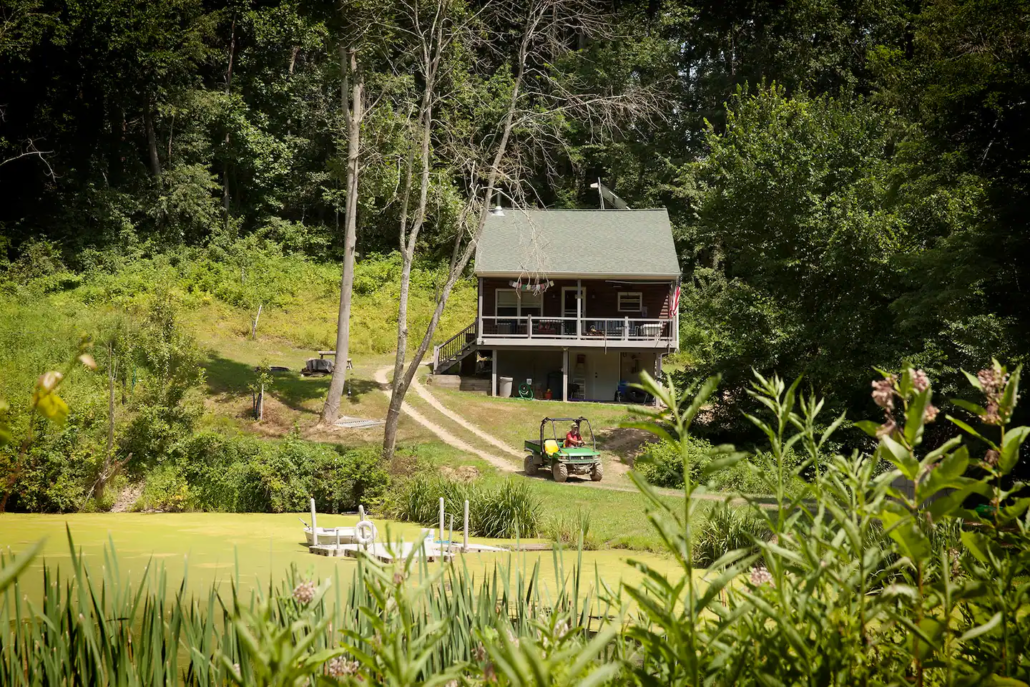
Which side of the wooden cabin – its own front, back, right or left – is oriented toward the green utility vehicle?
front

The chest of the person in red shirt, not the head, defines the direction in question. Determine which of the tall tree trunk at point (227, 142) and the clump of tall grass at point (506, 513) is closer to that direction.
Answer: the clump of tall grass

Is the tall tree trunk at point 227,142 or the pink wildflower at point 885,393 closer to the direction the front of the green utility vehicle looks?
the pink wildflower

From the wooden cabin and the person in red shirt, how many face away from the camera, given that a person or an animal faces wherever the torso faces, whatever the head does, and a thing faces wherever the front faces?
0

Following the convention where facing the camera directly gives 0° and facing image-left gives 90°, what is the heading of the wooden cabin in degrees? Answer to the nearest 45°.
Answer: approximately 0°

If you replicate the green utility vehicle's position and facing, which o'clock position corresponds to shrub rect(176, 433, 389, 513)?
The shrub is roughly at 4 o'clock from the green utility vehicle.

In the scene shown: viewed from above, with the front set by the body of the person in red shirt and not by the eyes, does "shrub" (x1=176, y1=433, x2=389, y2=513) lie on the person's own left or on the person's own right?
on the person's own right

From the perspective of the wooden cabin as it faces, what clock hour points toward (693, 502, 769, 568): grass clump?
The grass clump is roughly at 12 o'clock from the wooden cabin.

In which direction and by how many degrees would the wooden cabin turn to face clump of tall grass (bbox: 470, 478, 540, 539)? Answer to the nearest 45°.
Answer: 0° — it already faces it

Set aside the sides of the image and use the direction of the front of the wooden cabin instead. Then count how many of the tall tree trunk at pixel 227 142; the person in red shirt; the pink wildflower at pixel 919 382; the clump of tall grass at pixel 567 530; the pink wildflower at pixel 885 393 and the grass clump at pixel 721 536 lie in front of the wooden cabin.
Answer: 5

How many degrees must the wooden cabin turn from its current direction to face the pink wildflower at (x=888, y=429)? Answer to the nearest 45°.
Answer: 0° — it already faces it

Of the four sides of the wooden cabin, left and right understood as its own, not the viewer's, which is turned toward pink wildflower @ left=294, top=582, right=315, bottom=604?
front

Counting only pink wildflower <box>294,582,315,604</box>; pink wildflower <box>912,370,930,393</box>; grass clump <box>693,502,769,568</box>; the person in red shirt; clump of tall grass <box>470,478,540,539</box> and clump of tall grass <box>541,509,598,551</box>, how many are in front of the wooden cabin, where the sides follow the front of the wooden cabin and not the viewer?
6

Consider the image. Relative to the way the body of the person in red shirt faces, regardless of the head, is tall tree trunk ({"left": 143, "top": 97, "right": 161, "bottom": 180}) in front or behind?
behind

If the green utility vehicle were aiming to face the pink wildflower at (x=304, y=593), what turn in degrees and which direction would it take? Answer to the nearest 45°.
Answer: approximately 45° to its right
